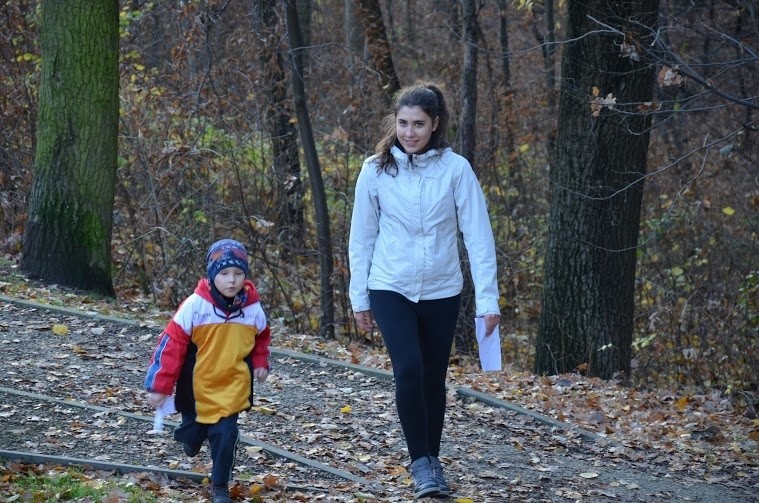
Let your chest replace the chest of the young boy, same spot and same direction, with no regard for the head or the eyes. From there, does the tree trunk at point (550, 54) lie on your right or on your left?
on your left

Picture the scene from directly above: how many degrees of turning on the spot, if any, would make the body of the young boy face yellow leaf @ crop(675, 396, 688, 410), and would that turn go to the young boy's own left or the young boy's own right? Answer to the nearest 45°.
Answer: approximately 90° to the young boy's own left

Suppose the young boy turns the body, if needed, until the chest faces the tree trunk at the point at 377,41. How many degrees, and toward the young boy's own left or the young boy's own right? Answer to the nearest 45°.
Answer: approximately 135° to the young boy's own left

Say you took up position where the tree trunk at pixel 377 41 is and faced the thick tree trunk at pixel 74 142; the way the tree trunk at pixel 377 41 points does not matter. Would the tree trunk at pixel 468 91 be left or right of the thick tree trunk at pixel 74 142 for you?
left

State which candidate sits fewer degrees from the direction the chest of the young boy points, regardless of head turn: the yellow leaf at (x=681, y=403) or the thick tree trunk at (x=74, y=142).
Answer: the yellow leaf

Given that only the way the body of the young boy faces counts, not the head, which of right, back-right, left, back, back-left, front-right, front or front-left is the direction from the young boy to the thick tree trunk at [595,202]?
left
